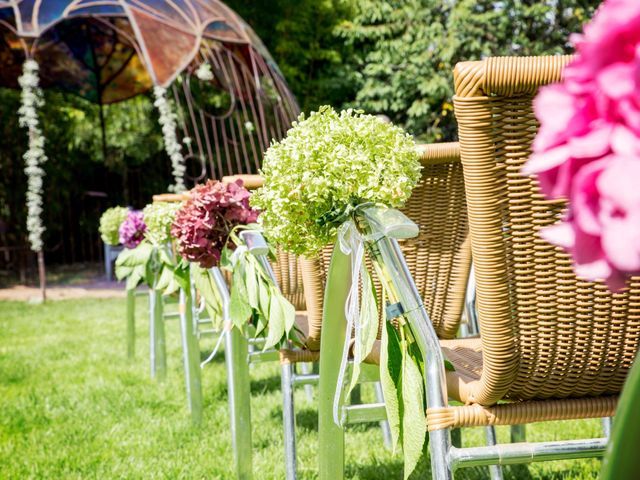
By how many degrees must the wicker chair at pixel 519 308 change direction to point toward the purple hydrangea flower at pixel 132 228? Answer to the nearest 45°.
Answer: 0° — it already faces it

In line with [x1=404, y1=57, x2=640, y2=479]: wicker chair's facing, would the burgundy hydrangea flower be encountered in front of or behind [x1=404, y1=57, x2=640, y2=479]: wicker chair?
in front

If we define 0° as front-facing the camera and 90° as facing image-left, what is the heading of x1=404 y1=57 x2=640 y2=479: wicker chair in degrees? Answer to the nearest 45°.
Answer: approximately 135°

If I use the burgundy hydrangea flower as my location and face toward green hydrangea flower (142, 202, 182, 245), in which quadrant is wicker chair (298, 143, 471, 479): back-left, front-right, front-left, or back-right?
back-right

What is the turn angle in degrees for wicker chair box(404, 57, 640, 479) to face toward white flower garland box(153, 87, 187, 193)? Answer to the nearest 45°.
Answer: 0° — it already faces it

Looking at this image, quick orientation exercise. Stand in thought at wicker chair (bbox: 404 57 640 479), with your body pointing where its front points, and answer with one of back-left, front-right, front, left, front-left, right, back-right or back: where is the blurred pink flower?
back-left

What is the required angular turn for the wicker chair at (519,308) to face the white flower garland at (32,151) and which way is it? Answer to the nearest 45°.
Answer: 0° — it already faces it

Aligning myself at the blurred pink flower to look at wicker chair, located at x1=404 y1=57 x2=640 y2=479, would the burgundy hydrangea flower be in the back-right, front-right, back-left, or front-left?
front-left
